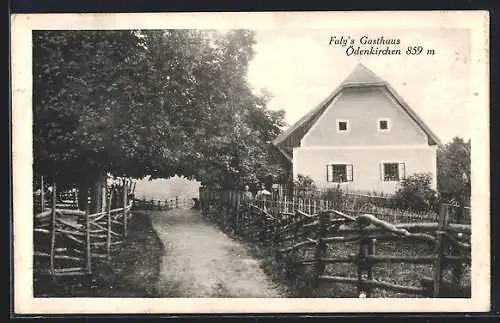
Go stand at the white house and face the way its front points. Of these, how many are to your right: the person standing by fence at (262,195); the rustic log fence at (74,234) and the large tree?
3

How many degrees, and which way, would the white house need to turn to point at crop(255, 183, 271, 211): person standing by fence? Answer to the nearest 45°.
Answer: approximately 90° to its right

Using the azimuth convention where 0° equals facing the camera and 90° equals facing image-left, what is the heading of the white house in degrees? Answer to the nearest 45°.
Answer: approximately 0°
